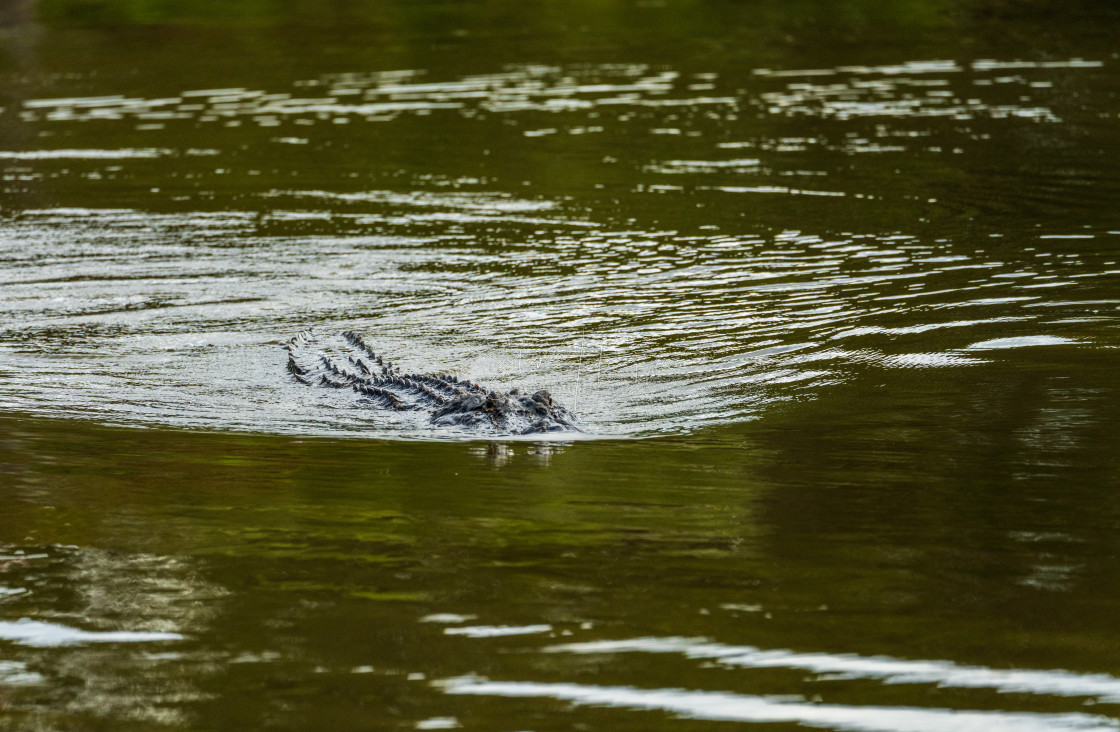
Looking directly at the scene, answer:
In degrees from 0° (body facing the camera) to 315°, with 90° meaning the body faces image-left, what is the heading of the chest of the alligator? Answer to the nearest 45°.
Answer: approximately 315°
